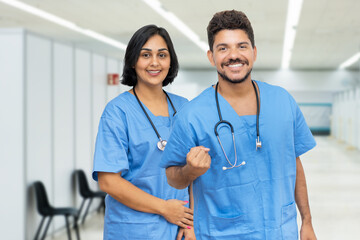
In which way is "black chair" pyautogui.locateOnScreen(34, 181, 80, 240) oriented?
to the viewer's right

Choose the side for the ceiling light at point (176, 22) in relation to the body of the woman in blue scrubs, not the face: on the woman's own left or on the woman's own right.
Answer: on the woman's own left

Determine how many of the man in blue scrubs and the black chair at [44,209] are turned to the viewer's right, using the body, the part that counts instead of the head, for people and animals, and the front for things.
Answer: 1

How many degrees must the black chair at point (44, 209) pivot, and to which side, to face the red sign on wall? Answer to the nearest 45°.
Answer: approximately 45° to its left

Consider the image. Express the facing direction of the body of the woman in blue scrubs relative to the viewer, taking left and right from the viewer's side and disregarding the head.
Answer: facing the viewer and to the right of the viewer

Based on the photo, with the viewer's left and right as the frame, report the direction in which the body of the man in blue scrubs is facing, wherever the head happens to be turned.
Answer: facing the viewer

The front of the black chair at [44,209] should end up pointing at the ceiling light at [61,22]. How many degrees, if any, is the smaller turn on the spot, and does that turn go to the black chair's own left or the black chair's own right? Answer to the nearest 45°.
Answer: approximately 90° to the black chair's own left

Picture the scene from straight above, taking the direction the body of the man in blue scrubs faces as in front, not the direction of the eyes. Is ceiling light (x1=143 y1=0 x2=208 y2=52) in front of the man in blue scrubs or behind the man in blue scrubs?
behind

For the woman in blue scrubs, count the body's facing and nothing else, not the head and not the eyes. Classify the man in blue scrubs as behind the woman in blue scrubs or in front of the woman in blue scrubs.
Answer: in front

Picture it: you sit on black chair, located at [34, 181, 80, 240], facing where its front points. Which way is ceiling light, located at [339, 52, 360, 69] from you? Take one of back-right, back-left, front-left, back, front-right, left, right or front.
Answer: front-left
